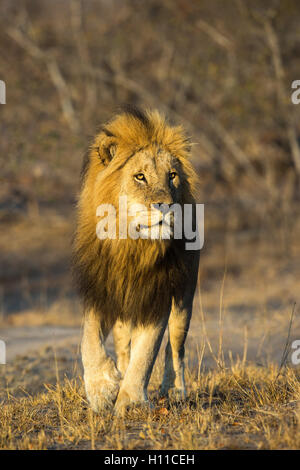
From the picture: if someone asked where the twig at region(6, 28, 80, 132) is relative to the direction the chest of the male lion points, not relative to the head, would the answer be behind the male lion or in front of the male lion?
behind

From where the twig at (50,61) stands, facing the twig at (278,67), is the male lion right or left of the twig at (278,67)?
right

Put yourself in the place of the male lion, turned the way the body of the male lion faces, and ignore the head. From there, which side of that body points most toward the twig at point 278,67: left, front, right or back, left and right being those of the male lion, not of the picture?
back

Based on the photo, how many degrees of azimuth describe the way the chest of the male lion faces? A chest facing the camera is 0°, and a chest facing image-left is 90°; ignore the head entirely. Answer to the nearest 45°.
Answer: approximately 0°
